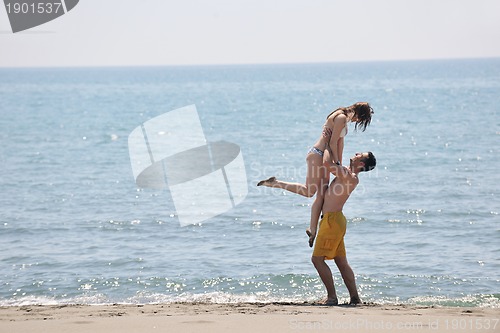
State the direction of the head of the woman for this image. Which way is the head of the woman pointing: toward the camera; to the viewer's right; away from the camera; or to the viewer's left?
to the viewer's right

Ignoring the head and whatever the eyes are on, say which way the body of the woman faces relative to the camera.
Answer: to the viewer's right
